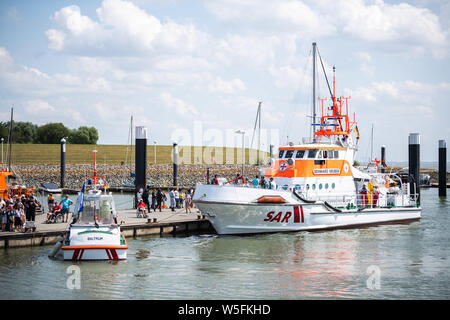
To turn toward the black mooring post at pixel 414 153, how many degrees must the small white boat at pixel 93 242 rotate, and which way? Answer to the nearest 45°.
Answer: approximately 45° to its right

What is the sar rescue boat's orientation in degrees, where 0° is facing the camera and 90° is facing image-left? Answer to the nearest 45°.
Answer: approximately 45°

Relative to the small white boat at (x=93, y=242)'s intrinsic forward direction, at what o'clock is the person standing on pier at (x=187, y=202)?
The person standing on pier is roughly at 1 o'clock from the small white boat.

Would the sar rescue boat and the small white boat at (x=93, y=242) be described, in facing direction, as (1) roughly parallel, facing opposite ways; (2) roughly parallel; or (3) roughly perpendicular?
roughly perpendicular

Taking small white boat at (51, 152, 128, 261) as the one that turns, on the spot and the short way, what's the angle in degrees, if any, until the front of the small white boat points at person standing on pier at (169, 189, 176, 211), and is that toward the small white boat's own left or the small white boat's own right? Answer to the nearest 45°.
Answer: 0° — it already faces them

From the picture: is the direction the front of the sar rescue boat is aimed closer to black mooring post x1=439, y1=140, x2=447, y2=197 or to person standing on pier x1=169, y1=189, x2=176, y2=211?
the person standing on pier

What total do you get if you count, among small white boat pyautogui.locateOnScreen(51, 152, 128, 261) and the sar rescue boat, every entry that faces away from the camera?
1

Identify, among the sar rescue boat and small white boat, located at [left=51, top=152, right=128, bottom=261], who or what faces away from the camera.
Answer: the small white boat

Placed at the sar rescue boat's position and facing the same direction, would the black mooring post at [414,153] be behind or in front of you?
behind

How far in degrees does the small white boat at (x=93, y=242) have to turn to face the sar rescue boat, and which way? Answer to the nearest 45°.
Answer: approximately 45° to its right

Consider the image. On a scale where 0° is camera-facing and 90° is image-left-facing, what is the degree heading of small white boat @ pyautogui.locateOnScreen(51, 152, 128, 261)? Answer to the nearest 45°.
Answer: approximately 180°
